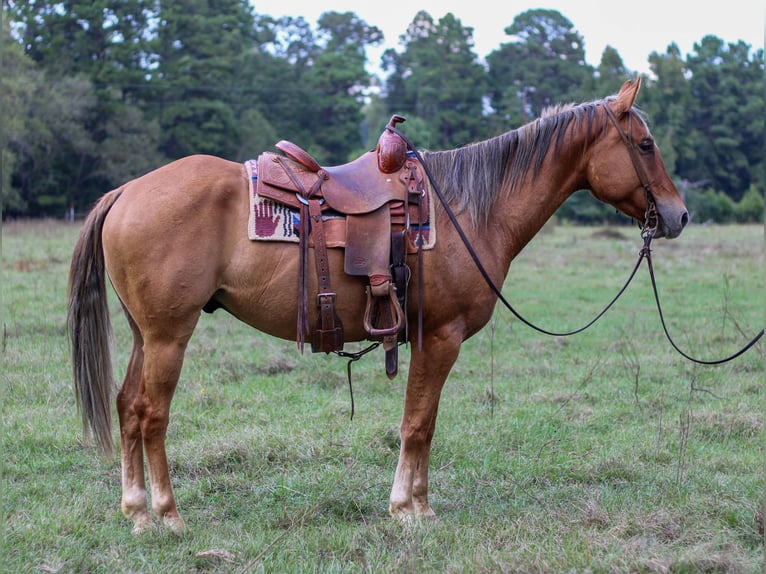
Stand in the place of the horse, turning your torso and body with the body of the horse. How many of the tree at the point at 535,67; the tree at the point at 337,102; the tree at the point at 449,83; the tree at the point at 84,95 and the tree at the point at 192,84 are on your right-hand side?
0

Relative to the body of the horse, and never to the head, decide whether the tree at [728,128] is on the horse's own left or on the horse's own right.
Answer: on the horse's own left

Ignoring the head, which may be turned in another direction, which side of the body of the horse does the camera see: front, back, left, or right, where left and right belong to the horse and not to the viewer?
right

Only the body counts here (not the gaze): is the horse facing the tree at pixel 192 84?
no

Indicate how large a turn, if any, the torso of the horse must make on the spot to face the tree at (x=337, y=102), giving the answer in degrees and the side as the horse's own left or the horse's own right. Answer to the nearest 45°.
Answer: approximately 90° to the horse's own left

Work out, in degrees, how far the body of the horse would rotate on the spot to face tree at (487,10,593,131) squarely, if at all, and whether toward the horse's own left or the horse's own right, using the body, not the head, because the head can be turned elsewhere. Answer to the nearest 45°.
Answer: approximately 90° to the horse's own left

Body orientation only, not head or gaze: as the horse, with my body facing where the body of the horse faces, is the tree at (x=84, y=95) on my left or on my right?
on my left

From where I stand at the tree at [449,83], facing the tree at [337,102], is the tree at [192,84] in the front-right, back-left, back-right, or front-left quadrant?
front-left

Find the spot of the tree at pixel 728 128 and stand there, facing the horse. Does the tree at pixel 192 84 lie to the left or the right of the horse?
right

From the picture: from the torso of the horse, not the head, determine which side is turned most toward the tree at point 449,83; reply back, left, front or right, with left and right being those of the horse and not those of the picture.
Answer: left
